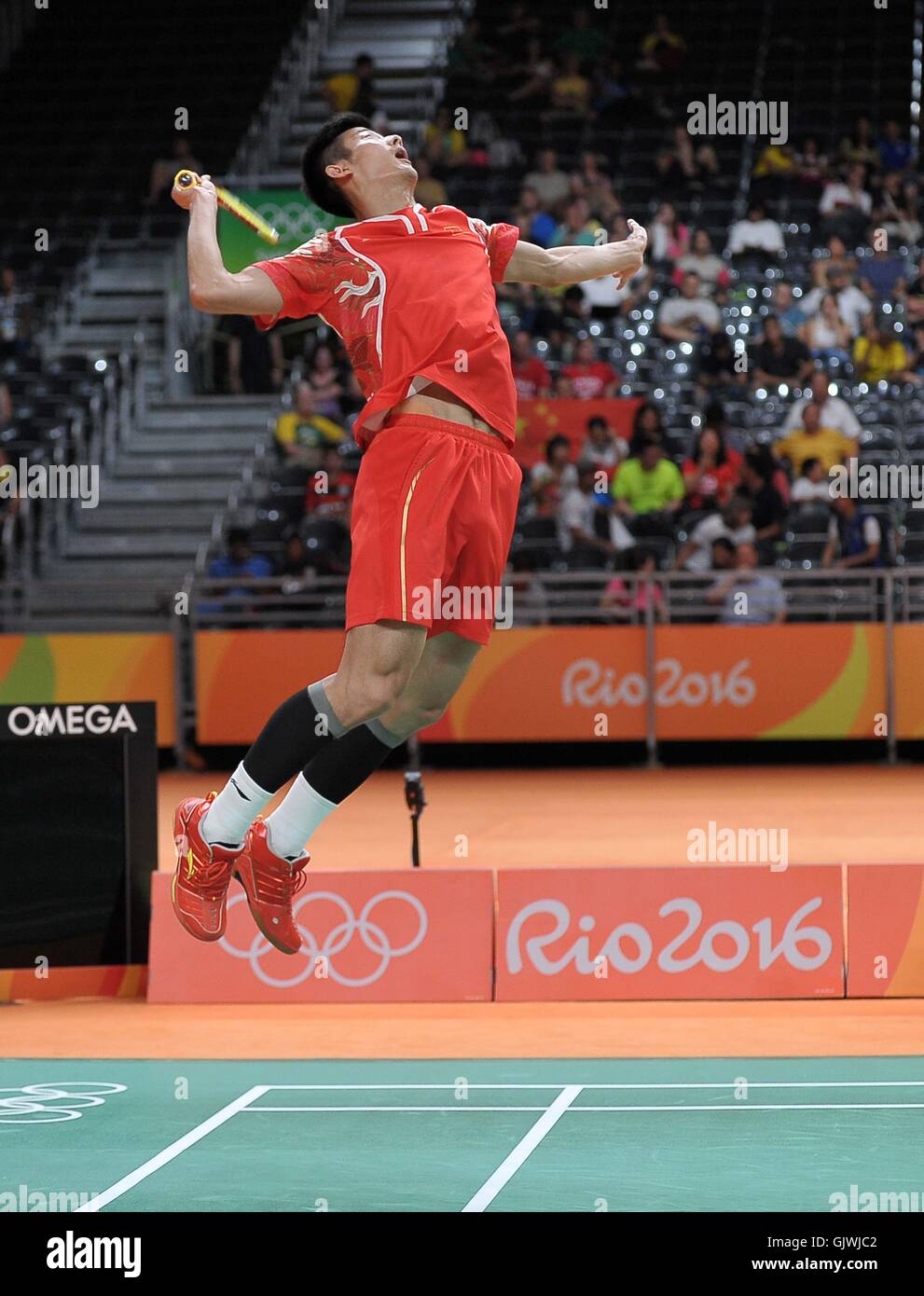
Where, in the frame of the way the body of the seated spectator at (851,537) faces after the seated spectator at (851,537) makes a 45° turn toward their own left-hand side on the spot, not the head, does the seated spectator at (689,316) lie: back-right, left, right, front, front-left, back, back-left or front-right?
back-right

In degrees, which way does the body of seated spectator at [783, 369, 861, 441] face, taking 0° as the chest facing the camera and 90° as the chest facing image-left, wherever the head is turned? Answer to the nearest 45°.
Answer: approximately 0°

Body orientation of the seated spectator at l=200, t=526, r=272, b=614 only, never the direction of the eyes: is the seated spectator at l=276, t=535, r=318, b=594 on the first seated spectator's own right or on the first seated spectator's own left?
on the first seated spectator's own left

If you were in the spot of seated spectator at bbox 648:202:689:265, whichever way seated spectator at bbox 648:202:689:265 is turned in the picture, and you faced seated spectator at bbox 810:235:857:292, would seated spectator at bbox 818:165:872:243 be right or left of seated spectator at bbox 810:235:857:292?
left

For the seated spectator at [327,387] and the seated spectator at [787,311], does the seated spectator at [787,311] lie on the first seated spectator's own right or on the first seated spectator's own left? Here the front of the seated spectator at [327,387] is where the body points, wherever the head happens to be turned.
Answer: on the first seated spectator's own left

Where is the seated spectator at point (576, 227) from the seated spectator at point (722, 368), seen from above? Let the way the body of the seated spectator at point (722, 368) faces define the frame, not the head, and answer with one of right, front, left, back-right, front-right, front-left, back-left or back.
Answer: back-right
